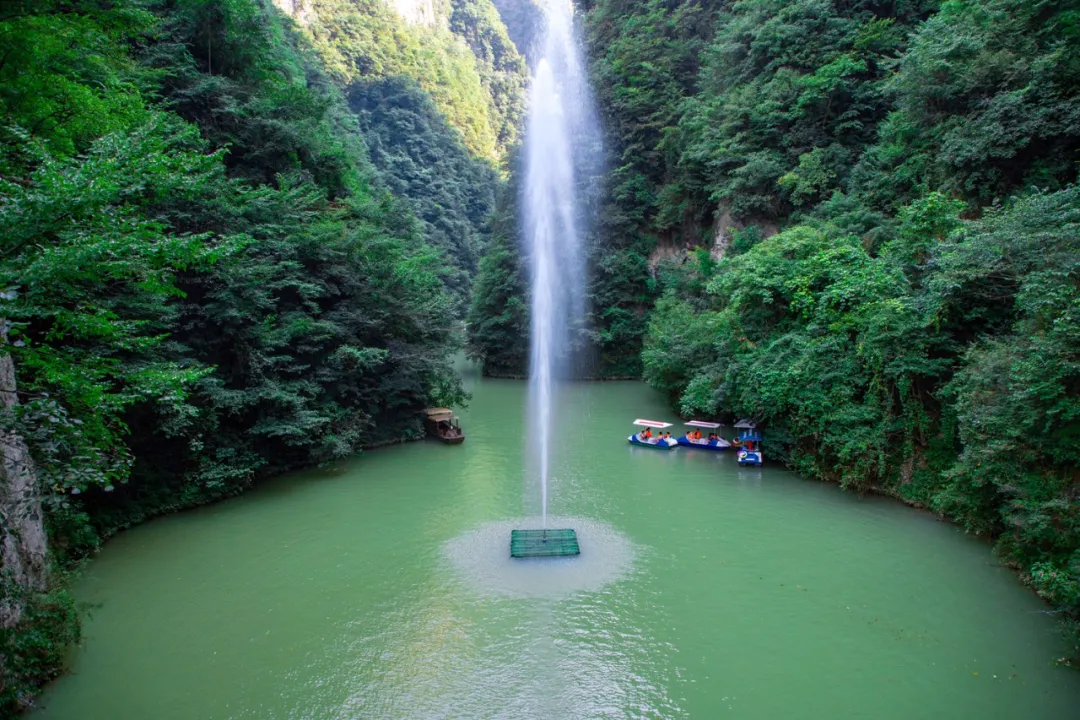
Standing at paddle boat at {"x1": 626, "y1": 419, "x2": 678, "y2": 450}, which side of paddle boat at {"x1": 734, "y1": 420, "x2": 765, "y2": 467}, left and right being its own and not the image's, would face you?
right

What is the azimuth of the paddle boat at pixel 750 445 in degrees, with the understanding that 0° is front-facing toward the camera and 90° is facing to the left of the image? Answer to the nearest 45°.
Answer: approximately 0°

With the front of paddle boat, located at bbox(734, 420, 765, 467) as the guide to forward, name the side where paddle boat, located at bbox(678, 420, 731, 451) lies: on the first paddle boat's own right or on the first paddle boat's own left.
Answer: on the first paddle boat's own right

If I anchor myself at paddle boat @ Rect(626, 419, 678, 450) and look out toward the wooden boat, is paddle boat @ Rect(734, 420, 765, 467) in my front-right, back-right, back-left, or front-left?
back-left

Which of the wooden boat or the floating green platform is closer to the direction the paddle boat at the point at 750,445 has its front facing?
the floating green platform

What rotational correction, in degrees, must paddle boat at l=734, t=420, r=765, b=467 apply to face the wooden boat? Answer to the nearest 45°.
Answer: approximately 90° to its right

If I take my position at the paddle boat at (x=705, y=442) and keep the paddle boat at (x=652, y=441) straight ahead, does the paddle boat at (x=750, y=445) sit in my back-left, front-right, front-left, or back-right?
back-left

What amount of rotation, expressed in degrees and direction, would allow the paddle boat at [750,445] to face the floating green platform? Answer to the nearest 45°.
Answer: approximately 45° to its right
